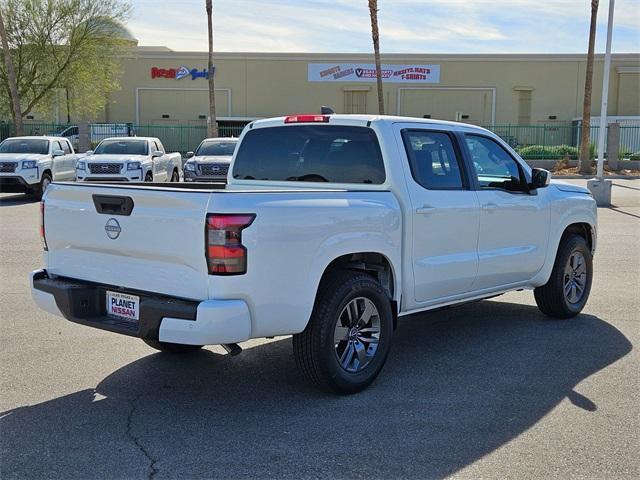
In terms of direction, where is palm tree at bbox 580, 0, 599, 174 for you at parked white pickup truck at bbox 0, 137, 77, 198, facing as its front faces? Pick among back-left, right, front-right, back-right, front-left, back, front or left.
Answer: back-left

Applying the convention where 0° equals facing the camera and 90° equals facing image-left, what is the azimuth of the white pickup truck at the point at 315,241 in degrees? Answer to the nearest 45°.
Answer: approximately 225°

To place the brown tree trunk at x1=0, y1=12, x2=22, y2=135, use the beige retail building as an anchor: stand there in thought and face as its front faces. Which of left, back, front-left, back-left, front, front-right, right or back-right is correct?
front-right

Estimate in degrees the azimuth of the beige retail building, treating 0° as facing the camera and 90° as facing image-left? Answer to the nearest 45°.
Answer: approximately 0°

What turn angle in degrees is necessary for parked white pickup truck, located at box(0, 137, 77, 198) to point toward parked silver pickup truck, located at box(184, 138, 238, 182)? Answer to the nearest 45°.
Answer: approximately 90° to its left

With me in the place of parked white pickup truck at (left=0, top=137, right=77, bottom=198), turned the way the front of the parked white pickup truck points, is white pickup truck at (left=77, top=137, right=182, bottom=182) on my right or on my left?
on my left

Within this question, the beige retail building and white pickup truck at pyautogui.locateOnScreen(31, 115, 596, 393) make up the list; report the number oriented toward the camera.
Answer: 1

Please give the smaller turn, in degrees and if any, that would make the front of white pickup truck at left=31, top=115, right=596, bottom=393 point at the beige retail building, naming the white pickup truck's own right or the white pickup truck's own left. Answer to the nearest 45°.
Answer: approximately 45° to the white pickup truck's own left

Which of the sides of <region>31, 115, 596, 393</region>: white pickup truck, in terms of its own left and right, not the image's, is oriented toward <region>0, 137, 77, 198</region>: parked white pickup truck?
left

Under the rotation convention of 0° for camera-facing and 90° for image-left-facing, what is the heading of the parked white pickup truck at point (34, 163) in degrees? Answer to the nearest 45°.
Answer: approximately 45°
